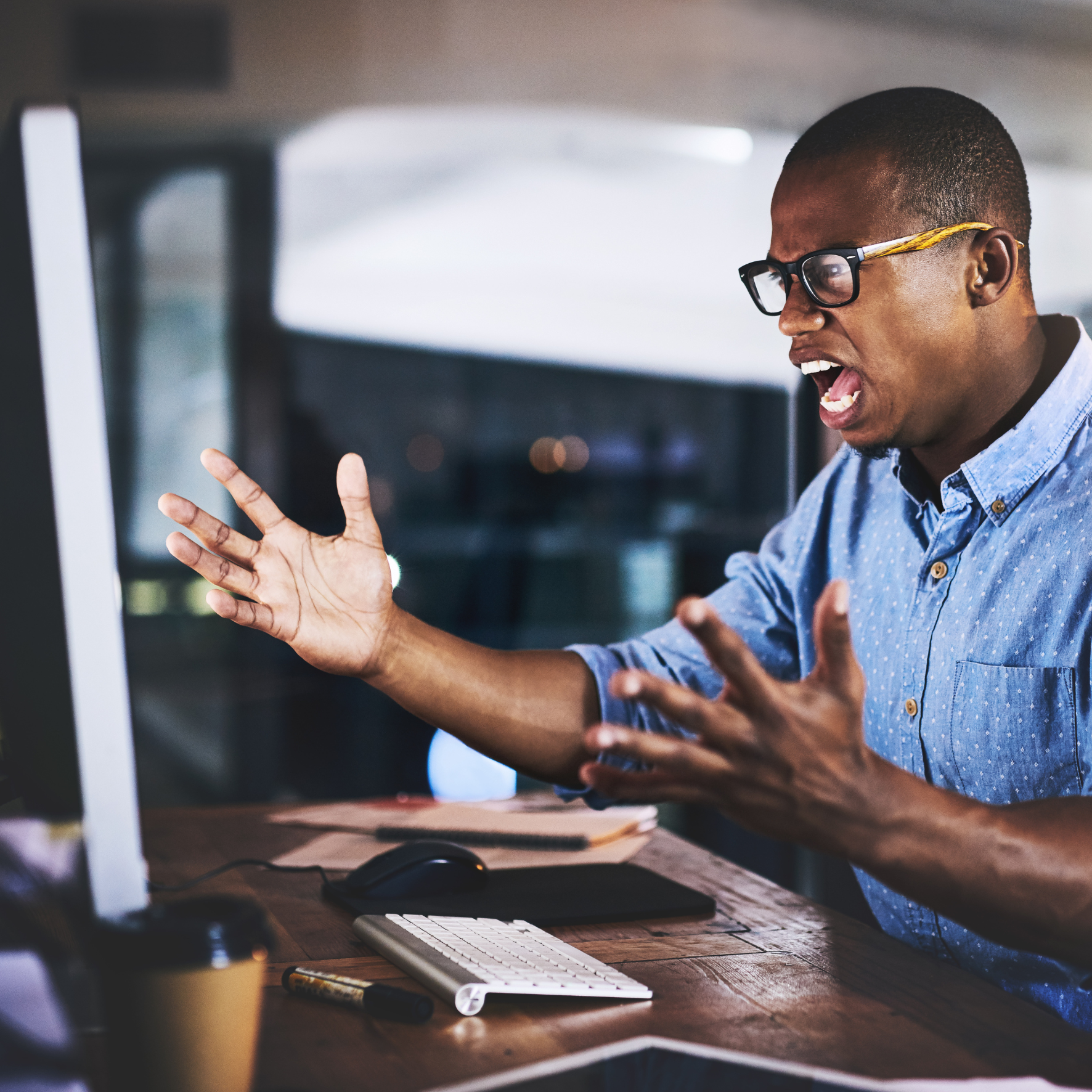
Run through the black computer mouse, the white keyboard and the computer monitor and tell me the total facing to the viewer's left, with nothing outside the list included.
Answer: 1

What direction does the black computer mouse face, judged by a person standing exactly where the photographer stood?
facing to the left of the viewer

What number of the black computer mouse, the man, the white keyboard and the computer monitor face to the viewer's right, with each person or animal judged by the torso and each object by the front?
2

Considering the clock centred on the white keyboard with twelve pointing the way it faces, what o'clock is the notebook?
The notebook is roughly at 9 o'clock from the white keyboard.

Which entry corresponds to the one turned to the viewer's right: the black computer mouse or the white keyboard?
the white keyboard

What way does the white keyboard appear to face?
to the viewer's right

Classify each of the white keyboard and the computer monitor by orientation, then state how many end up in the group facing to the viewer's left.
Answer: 0

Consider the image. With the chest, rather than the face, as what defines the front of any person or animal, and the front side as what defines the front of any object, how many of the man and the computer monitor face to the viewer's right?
1

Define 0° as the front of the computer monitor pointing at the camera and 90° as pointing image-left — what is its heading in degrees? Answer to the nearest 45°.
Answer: approximately 270°

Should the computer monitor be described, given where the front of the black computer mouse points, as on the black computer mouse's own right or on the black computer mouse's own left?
on the black computer mouse's own left

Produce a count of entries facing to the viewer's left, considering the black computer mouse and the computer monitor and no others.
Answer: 1

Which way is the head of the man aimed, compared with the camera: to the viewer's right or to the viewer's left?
to the viewer's left

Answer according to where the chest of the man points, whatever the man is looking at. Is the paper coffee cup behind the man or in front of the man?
in front

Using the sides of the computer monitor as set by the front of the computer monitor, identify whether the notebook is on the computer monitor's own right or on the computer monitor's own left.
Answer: on the computer monitor's own left
